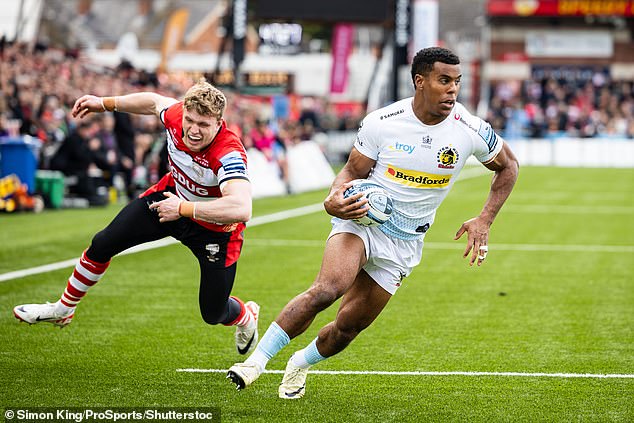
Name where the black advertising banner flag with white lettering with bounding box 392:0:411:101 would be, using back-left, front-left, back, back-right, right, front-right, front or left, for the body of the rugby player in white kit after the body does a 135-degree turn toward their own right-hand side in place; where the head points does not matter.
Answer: front-right

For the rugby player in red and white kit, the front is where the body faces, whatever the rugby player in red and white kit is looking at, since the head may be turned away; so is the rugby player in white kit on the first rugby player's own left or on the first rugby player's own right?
on the first rugby player's own left

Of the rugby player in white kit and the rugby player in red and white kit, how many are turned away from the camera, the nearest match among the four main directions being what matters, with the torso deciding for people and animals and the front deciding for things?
0

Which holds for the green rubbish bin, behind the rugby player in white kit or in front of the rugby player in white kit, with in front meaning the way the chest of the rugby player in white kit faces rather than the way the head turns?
behind

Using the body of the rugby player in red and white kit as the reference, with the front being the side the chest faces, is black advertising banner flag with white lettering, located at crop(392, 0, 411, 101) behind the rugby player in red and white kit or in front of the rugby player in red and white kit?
behind

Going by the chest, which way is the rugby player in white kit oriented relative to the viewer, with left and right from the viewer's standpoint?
facing the viewer

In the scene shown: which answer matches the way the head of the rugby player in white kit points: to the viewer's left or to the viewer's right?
to the viewer's right

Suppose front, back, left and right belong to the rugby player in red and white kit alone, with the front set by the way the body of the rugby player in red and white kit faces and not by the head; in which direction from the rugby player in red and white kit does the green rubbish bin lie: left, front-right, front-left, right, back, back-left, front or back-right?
back-right

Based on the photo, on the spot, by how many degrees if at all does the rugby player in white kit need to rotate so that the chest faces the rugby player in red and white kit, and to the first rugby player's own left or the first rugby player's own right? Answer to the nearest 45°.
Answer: approximately 90° to the first rugby player's own right
